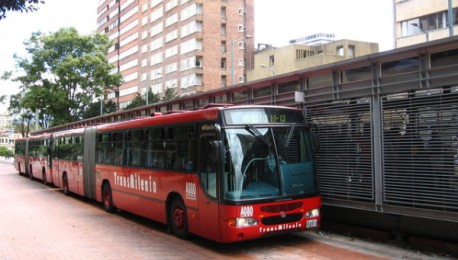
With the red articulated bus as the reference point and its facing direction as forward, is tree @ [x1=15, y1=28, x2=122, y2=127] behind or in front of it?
behind

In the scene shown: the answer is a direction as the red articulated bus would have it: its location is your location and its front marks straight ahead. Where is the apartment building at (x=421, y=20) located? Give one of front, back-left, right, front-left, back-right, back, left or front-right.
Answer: left

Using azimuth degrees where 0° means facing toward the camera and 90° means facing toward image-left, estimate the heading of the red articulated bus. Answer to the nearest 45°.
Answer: approximately 315°
